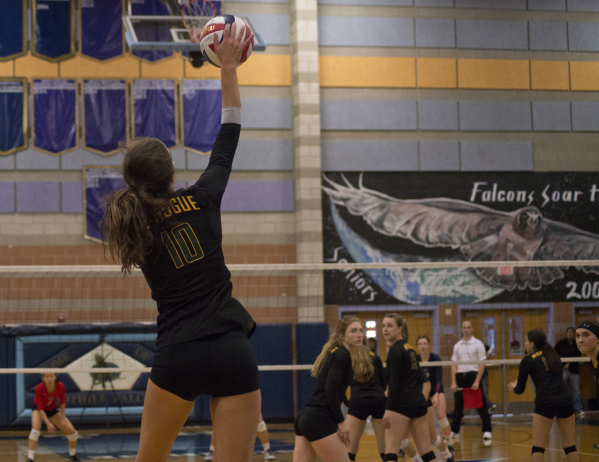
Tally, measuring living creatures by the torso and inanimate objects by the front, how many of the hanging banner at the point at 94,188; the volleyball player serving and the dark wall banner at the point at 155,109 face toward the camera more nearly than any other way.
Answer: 2

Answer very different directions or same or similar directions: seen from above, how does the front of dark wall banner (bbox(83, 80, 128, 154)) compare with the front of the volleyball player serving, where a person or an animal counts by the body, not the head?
very different directions

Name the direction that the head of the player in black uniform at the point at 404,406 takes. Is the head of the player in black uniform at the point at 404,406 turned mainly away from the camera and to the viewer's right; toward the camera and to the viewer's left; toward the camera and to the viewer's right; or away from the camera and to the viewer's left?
toward the camera and to the viewer's left

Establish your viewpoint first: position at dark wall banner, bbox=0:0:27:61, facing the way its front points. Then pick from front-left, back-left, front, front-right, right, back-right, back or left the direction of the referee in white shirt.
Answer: front-left

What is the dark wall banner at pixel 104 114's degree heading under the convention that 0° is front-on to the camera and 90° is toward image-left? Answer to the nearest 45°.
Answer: approximately 0°

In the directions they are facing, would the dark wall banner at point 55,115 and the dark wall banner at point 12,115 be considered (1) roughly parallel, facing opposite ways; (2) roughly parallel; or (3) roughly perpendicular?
roughly parallel

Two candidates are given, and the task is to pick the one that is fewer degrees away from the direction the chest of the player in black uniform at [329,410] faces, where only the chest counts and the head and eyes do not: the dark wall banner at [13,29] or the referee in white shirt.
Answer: the referee in white shirt

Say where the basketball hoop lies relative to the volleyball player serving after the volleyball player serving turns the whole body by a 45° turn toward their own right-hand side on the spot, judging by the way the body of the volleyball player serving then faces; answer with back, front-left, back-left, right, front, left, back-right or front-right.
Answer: front-left

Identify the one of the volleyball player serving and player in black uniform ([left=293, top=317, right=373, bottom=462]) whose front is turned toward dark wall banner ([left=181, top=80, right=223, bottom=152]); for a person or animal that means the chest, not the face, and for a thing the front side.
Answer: the volleyball player serving

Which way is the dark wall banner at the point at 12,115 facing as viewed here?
toward the camera

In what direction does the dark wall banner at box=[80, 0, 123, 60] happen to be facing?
toward the camera

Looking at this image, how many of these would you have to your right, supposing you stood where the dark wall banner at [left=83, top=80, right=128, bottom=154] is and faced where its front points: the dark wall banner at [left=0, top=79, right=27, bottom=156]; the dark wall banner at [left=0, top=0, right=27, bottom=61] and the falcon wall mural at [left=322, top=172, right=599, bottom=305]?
2

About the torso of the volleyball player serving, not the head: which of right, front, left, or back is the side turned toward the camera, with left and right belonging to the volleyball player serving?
back
